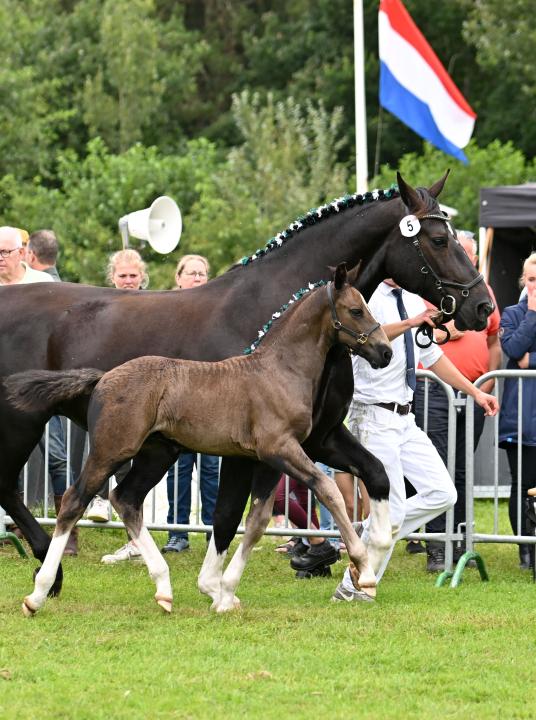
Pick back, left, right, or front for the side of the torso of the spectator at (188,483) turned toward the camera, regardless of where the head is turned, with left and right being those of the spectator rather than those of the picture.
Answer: front

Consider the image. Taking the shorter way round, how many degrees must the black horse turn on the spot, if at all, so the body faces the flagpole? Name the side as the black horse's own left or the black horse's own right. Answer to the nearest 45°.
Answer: approximately 90° to the black horse's own left

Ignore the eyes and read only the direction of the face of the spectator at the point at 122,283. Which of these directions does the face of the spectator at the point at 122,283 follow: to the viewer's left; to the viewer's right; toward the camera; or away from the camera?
toward the camera

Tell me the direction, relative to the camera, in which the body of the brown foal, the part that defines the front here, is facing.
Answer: to the viewer's right

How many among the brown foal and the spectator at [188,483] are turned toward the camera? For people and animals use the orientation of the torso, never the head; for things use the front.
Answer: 1

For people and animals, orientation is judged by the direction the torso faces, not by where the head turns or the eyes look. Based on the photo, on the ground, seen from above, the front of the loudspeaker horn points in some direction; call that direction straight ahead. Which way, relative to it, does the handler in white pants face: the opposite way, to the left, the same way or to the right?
the same way

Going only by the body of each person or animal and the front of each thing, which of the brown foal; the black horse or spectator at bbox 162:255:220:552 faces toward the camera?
the spectator

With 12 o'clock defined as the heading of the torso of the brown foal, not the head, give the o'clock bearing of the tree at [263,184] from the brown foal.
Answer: The tree is roughly at 9 o'clock from the brown foal.

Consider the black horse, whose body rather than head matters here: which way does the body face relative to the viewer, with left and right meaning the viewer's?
facing to the right of the viewer

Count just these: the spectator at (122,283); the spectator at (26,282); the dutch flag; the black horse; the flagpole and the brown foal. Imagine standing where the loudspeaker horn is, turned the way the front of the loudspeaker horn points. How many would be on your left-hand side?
2

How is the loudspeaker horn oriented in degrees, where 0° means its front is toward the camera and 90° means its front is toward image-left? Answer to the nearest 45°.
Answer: approximately 315°

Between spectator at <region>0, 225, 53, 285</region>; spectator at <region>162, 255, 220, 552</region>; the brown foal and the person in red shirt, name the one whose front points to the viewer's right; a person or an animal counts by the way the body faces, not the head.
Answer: the brown foal

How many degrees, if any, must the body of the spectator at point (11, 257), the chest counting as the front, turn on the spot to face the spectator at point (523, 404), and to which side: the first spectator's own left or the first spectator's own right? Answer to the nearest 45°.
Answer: approximately 135° to the first spectator's own left

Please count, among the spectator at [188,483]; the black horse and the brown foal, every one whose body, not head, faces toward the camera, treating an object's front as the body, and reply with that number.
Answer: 1

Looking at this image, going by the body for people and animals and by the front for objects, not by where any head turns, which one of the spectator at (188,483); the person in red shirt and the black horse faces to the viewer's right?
the black horse

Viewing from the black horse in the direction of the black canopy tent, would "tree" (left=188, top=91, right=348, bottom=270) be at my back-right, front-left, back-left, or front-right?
front-left

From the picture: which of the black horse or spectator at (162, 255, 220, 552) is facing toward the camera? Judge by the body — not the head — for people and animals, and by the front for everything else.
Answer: the spectator

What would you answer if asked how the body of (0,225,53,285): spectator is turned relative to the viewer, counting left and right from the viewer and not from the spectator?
facing the viewer and to the left of the viewer
